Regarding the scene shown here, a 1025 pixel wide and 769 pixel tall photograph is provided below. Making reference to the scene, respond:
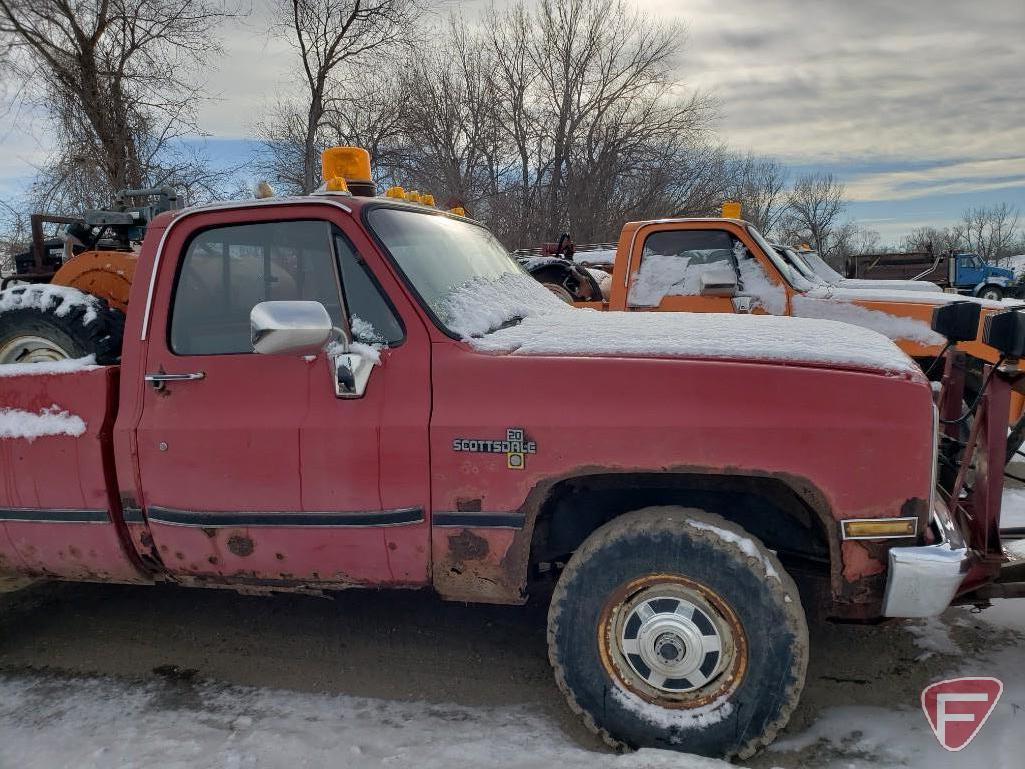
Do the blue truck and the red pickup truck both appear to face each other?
no

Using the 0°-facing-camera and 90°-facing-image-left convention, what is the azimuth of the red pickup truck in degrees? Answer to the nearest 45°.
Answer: approximately 270°

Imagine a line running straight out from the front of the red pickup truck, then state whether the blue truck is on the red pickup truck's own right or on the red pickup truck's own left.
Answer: on the red pickup truck's own left

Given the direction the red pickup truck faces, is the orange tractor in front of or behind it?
behind

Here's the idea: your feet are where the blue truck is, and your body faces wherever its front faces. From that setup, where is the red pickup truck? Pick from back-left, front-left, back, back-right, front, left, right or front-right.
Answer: right

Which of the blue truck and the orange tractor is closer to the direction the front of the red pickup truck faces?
the blue truck

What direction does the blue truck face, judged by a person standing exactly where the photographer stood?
facing to the right of the viewer

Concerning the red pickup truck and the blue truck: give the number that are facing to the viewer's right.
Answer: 2

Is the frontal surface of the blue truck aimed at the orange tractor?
no
